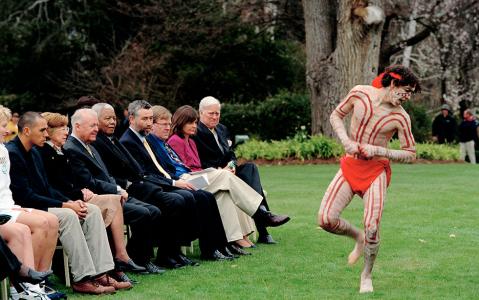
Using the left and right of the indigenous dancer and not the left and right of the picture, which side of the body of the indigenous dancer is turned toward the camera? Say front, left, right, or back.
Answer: front

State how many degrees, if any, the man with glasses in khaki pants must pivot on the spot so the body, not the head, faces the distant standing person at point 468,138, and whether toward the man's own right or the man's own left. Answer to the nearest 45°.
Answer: approximately 90° to the man's own left

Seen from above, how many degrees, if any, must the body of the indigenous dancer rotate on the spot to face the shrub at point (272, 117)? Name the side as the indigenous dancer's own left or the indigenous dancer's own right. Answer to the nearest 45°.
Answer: approximately 180°

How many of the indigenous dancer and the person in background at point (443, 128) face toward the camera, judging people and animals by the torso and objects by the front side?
2

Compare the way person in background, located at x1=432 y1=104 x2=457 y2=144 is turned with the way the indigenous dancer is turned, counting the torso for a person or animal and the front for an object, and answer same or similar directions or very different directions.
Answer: same or similar directions

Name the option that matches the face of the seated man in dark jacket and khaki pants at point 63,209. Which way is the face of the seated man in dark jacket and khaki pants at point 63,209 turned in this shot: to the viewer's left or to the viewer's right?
to the viewer's right

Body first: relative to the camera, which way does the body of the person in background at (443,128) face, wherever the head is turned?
toward the camera

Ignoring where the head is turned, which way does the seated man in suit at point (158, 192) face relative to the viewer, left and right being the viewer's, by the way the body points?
facing the viewer and to the right of the viewer

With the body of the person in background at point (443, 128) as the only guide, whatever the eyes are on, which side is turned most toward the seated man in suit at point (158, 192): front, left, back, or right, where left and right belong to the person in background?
front

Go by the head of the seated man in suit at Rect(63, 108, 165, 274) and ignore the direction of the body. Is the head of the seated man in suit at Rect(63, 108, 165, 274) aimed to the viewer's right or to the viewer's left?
to the viewer's right

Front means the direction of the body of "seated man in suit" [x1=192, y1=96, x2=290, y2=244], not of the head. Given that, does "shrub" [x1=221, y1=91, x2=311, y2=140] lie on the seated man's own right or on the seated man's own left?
on the seated man's own left

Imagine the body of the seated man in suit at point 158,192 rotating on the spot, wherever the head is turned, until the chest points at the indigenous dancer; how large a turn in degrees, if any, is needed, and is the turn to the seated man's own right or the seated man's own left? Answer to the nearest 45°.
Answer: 0° — they already face them

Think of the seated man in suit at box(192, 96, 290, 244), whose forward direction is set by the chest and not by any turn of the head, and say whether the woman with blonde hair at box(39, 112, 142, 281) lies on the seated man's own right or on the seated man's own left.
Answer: on the seated man's own right

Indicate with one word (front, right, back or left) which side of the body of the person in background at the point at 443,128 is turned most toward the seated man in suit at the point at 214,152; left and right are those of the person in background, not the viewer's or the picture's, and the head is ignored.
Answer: front
